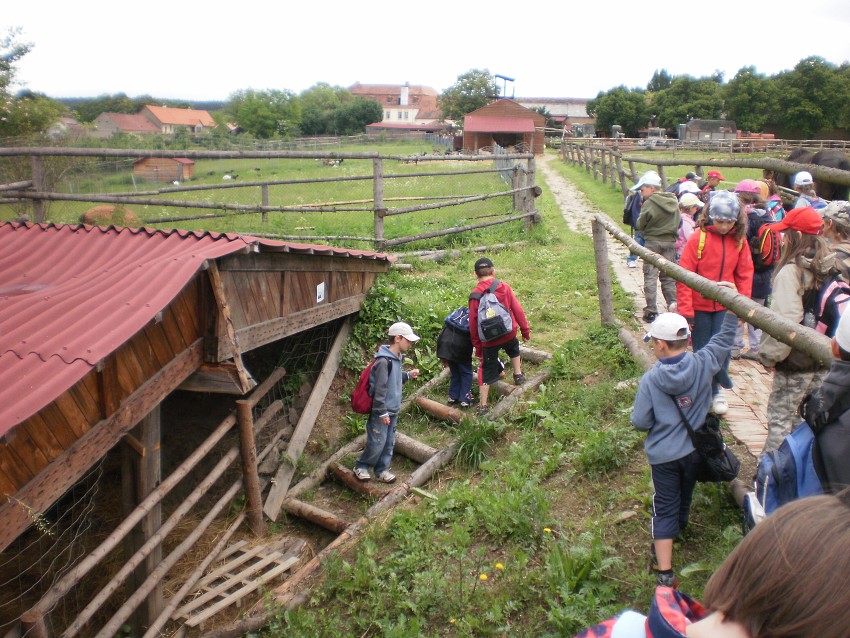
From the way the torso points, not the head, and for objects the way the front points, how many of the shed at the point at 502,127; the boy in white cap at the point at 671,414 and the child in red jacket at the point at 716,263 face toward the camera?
2

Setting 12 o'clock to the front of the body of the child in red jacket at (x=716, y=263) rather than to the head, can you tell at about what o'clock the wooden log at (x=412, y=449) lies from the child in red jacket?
The wooden log is roughly at 3 o'clock from the child in red jacket.

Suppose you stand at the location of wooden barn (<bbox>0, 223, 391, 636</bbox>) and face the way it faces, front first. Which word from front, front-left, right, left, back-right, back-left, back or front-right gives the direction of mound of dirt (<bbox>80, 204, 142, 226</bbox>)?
back-left

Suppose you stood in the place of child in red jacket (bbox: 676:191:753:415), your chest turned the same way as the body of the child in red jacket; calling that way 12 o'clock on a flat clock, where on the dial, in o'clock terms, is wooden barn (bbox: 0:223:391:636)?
The wooden barn is roughly at 2 o'clock from the child in red jacket.

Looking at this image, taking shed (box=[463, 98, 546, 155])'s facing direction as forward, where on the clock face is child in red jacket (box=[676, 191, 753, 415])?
The child in red jacket is roughly at 12 o'clock from the shed.

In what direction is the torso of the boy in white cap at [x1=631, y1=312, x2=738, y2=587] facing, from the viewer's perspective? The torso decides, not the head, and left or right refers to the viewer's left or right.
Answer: facing away from the viewer and to the left of the viewer

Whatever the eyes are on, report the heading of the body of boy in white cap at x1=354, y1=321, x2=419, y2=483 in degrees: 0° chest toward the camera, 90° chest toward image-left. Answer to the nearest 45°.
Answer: approximately 315°

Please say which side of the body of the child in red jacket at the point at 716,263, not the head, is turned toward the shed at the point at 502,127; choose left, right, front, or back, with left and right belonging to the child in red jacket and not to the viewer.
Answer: back

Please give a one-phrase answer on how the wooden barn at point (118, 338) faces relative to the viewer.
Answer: facing the viewer and to the right of the viewer

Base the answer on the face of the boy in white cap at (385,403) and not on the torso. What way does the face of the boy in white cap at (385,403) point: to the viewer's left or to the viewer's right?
to the viewer's right
